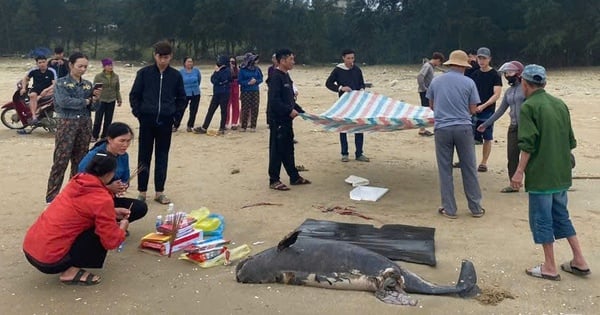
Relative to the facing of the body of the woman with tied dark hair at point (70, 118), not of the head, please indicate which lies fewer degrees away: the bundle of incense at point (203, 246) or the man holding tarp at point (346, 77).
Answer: the bundle of incense

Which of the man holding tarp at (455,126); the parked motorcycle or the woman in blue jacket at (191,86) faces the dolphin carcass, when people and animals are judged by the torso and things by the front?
the woman in blue jacket

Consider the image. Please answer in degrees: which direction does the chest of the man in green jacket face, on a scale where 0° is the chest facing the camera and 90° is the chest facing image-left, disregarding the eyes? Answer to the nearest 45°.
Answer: approximately 135°

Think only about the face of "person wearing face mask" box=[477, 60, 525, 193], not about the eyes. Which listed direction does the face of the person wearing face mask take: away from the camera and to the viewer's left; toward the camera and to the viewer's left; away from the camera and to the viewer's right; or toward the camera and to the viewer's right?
toward the camera and to the viewer's left

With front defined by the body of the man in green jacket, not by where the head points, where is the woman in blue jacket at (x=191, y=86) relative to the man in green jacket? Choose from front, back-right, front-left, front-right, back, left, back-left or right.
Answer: front

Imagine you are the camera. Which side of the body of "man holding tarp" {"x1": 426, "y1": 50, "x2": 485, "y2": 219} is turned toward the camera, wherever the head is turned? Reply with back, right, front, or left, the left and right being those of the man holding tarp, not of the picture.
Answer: back

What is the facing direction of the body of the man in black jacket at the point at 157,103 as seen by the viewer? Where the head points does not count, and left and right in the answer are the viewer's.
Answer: facing the viewer

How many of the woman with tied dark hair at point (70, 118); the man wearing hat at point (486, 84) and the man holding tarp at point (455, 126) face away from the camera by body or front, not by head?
1

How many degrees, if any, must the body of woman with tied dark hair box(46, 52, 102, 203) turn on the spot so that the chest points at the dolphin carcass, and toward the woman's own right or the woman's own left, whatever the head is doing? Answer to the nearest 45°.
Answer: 0° — they already face it

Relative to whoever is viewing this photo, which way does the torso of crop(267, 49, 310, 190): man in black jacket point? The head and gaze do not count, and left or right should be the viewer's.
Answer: facing to the right of the viewer

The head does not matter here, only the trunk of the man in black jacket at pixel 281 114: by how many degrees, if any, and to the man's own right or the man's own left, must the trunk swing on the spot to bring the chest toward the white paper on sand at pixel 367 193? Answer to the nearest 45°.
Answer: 0° — they already face it

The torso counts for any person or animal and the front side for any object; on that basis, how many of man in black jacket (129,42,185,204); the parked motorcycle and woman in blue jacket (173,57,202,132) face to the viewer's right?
0

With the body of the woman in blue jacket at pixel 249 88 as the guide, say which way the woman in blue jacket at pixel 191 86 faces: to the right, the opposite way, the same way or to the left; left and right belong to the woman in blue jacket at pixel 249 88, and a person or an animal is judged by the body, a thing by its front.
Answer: the same way

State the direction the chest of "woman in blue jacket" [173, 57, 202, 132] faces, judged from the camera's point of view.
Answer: toward the camera

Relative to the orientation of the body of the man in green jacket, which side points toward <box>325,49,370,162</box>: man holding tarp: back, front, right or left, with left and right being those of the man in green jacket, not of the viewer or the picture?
front

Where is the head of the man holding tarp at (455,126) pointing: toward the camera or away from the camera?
away from the camera

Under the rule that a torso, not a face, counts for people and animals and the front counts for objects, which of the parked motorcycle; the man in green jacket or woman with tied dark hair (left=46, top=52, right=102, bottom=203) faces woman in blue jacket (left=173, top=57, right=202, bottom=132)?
the man in green jacket

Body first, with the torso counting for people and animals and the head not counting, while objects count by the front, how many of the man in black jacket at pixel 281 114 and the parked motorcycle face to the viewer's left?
1

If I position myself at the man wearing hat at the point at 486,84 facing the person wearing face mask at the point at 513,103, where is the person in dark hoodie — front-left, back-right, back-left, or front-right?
back-right

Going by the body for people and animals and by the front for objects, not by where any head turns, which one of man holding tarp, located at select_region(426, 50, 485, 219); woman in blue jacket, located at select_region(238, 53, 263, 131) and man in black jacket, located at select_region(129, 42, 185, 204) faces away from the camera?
the man holding tarp

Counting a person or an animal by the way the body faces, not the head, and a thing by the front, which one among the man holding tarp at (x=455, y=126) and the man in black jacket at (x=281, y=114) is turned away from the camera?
the man holding tarp
